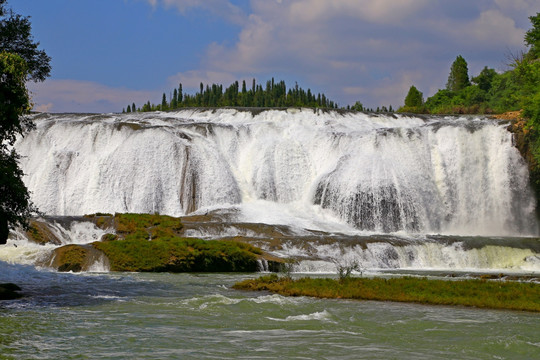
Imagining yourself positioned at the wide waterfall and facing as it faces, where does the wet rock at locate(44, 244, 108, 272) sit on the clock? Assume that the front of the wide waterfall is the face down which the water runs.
The wet rock is roughly at 1 o'clock from the wide waterfall.

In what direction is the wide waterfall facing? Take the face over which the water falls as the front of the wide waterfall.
toward the camera

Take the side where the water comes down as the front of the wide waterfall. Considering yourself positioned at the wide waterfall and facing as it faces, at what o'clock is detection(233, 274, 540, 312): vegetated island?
The vegetated island is roughly at 12 o'clock from the wide waterfall.

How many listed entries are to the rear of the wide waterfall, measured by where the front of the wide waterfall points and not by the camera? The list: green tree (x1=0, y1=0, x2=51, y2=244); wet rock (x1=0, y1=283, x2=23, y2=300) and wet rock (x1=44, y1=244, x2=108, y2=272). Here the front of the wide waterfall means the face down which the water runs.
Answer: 0

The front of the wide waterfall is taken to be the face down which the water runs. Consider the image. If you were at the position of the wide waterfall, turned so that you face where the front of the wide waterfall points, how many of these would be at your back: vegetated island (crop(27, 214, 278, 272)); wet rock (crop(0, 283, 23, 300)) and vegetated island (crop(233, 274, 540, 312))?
0

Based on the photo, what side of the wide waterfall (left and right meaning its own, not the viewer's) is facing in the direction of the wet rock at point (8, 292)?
front

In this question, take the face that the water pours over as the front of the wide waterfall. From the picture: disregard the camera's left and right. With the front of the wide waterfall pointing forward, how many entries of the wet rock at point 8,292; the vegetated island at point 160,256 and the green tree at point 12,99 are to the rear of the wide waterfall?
0

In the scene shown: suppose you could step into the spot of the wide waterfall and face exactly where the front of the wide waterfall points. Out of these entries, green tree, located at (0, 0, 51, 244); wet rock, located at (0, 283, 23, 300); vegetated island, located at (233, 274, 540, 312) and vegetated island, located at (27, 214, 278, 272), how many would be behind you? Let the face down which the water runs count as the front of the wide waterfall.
0

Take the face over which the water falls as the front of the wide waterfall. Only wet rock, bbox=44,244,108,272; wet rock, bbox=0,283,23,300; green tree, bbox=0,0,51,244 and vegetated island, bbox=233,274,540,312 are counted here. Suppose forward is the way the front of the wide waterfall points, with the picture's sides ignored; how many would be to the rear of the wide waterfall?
0

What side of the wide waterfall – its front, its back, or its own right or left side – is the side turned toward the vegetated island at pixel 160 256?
front
